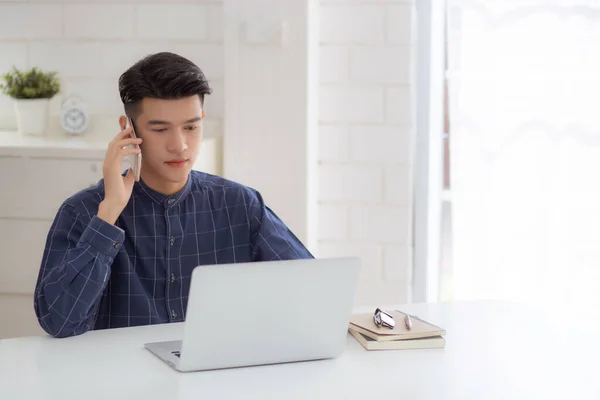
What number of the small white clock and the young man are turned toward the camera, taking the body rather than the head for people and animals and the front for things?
2

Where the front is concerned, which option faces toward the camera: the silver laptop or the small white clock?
the small white clock

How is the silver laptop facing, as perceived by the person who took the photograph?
facing away from the viewer and to the left of the viewer

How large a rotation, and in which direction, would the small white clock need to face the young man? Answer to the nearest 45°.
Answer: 0° — it already faces them

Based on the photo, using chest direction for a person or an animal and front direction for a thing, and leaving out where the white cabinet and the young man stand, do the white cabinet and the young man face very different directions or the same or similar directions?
same or similar directions

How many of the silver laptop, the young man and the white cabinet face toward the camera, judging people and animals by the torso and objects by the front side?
2

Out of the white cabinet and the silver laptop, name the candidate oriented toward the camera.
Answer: the white cabinet

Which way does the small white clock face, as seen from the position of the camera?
facing the viewer

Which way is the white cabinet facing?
toward the camera

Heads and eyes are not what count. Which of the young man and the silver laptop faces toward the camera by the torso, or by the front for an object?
the young man

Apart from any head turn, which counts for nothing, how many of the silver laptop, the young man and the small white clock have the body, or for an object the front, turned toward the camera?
2

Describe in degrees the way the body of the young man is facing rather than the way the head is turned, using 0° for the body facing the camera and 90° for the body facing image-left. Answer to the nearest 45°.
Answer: approximately 0°

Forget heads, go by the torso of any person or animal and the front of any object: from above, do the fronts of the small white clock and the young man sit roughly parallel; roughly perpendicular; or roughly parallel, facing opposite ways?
roughly parallel
